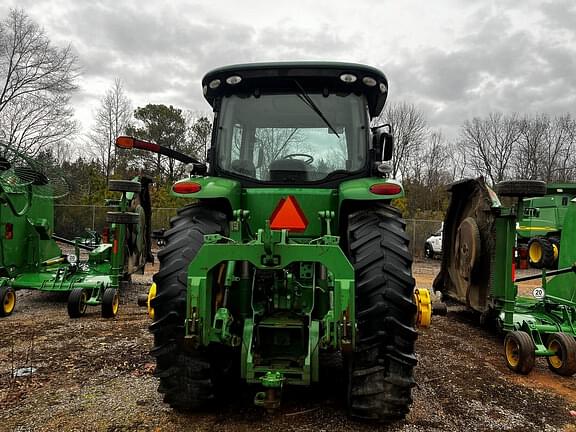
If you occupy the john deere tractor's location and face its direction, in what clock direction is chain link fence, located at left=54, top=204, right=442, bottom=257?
The chain link fence is roughly at 11 o'clock from the john deere tractor.

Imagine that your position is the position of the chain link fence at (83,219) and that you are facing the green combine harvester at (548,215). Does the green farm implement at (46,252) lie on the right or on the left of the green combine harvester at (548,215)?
right

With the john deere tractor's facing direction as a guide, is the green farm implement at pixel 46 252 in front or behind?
in front

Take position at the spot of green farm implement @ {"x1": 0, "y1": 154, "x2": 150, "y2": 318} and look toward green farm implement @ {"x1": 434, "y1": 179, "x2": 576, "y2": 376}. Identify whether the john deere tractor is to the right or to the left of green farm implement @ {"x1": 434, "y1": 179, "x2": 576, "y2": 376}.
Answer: right

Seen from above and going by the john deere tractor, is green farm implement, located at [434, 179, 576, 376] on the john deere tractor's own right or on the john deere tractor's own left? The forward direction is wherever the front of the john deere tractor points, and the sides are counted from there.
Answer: on the john deere tractor's own right

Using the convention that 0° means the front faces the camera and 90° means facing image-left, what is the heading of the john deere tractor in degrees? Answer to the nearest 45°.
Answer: approximately 180°

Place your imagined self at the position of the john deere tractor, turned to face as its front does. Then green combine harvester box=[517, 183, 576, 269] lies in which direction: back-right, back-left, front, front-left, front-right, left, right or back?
front-right

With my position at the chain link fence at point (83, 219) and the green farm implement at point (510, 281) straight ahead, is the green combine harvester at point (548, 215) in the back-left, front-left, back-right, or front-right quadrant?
front-left
